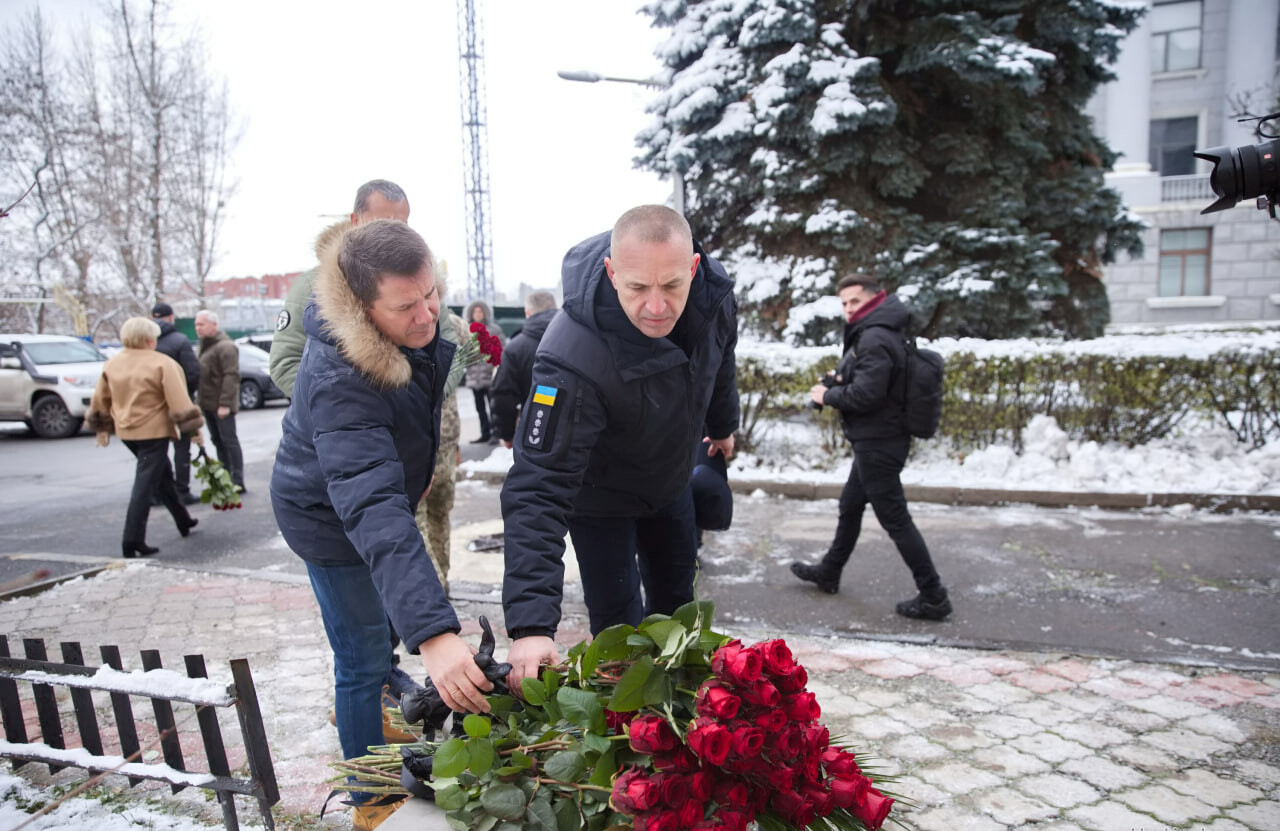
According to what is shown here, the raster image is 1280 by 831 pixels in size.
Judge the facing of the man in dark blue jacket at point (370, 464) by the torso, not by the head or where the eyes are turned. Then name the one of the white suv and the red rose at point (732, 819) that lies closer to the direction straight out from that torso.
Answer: the red rose

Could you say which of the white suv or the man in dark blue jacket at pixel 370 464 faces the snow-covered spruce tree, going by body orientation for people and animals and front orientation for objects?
the white suv

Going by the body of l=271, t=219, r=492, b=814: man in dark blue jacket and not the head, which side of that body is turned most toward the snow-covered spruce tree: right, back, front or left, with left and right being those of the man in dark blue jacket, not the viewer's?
left

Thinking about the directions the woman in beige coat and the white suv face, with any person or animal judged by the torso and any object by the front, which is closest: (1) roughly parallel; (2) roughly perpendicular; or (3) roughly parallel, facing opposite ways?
roughly perpendicular

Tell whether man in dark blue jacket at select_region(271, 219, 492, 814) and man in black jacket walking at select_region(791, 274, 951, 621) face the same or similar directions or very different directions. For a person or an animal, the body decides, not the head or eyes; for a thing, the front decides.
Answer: very different directions

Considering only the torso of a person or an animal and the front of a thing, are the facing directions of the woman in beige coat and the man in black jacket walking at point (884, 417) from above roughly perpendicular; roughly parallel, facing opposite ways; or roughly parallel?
roughly perpendicular

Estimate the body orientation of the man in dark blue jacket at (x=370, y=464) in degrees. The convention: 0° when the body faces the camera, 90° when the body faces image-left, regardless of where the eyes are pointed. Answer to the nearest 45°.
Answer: approximately 315°

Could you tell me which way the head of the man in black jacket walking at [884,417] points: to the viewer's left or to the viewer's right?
to the viewer's left

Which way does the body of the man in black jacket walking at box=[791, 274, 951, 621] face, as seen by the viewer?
to the viewer's left

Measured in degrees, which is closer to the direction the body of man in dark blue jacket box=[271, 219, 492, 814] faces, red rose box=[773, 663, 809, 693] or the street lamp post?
the red rose

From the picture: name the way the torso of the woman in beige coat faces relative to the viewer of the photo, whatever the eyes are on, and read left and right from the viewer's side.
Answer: facing away from the viewer and to the right of the viewer

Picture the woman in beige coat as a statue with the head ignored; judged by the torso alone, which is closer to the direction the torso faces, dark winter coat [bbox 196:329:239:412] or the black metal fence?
the dark winter coat

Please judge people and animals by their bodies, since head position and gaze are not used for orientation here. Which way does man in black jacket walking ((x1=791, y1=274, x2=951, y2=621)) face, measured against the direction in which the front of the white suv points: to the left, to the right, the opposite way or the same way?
the opposite way

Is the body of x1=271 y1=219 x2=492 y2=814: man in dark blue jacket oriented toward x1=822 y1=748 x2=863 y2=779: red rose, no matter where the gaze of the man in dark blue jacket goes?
yes
